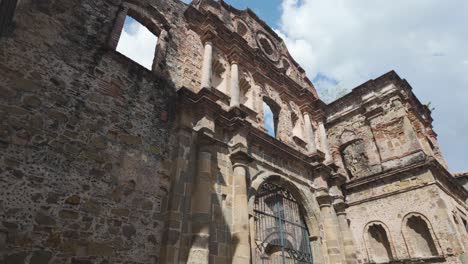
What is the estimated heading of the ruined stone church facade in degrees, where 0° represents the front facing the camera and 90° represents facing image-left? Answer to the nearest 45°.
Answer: approximately 315°
